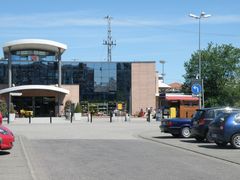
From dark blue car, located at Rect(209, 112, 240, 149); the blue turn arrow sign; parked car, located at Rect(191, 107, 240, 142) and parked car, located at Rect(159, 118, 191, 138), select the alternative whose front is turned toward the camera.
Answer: the blue turn arrow sign

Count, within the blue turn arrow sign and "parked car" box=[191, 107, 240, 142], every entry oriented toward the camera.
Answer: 1

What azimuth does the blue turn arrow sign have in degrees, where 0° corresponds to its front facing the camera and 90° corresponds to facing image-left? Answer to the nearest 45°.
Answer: approximately 0°

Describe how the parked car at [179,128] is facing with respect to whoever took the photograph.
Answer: facing away from the viewer and to the right of the viewer

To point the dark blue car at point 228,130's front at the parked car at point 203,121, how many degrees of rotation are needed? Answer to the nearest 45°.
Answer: approximately 45° to its left

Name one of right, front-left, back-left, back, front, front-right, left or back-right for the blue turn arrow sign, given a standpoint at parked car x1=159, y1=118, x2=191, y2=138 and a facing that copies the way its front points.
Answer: front-left
